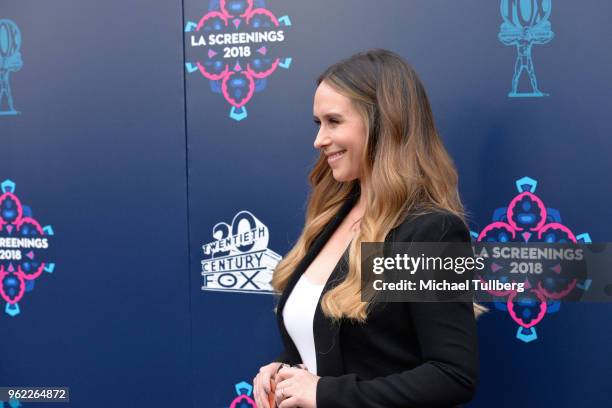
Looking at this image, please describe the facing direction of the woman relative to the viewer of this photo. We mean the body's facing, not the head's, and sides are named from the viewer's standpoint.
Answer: facing the viewer and to the left of the viewer

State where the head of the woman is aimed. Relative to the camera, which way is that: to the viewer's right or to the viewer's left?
to the viewer's left
